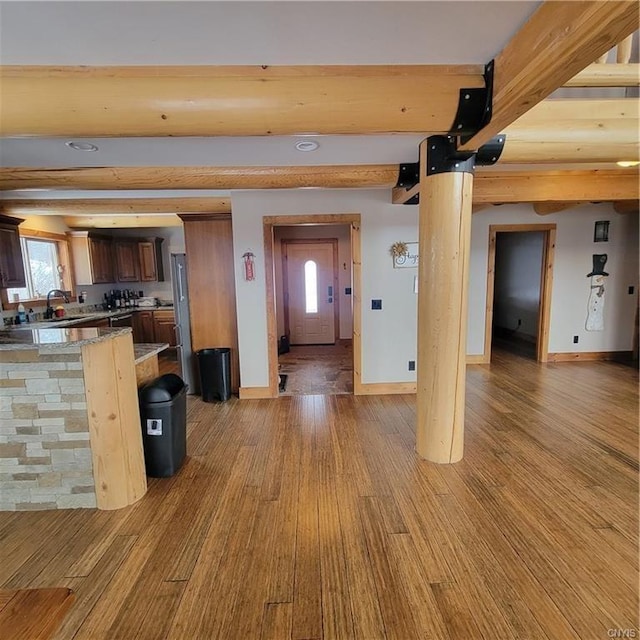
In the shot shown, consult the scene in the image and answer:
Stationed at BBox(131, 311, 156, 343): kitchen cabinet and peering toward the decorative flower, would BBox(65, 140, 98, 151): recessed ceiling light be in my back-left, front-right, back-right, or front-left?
front-right

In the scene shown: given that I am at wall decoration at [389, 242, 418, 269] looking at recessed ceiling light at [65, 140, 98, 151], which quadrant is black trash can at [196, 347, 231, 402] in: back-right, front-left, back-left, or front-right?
front-right

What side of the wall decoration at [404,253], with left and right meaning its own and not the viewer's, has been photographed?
front

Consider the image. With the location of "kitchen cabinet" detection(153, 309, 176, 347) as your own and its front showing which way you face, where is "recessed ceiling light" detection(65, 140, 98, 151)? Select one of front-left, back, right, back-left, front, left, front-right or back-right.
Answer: front

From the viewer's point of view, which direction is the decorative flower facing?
toward the camera

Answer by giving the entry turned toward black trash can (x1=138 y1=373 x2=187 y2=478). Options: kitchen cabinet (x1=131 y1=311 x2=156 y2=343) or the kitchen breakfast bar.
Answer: the kitchen cabinet

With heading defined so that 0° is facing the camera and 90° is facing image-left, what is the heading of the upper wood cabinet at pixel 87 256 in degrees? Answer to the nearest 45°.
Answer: approximately 315°

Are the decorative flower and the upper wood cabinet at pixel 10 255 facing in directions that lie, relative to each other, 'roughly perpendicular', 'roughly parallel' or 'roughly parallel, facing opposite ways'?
roughly perpendicular

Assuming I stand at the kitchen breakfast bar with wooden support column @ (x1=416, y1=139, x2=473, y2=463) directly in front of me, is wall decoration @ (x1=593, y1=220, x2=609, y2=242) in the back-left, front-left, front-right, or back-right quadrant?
front-left

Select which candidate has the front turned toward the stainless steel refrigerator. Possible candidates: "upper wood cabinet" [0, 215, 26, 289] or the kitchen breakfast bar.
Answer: the upper wood cabinet

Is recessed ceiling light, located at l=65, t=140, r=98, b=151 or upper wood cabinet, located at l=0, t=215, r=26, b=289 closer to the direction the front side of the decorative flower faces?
the recessed ceiling light

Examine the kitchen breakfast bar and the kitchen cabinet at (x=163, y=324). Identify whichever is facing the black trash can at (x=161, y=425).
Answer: the kitchen cabinet

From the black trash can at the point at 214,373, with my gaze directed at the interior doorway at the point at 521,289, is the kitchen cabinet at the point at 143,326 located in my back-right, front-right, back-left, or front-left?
back-left

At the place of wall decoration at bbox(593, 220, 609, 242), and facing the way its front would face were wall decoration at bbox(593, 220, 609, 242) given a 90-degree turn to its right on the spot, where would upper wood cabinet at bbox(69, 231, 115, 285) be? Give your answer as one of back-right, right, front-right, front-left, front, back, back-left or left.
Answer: front-left

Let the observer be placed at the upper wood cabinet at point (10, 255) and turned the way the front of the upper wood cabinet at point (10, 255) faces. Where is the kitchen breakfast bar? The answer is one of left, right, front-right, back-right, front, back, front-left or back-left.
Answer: front-right
